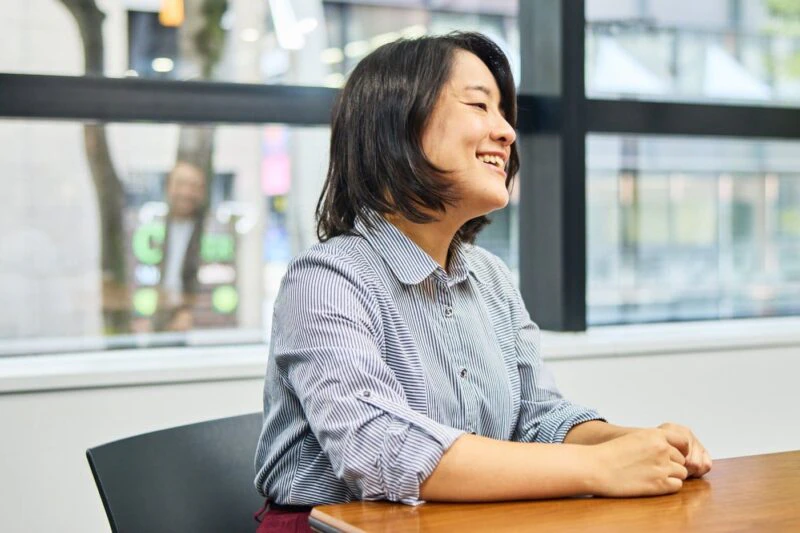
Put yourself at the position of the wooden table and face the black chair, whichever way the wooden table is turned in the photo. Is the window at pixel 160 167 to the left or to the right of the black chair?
right

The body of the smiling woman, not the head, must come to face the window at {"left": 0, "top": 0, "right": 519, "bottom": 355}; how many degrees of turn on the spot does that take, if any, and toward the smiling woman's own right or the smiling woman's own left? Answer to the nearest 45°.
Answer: approximately 180°

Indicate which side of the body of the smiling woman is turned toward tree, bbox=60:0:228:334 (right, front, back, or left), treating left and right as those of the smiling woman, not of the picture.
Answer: back

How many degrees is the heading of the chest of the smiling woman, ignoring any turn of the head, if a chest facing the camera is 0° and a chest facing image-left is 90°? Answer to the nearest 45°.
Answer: approximately 315°

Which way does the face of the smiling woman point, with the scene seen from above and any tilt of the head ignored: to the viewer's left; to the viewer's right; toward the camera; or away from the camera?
to the viewer's right
